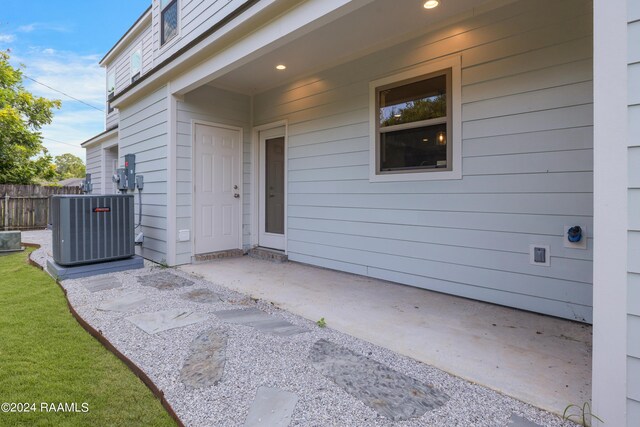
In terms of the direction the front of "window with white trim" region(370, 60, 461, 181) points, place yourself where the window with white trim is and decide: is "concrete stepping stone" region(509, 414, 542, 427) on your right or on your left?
on your left

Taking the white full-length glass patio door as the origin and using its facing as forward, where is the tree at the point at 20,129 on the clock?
The tree is roughly at 3 o'clock from the white full-length glass patio door.

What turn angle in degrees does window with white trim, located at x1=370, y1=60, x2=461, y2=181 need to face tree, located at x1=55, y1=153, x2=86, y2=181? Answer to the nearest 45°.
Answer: approximately 90° to its right

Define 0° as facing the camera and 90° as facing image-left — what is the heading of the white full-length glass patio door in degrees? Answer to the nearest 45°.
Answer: approximately 45°

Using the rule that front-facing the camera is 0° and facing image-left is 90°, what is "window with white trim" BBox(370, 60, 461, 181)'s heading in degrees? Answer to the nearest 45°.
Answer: approximately 45°

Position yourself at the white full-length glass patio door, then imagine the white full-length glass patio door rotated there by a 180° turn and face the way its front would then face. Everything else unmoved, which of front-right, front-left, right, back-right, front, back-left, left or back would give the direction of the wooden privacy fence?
left

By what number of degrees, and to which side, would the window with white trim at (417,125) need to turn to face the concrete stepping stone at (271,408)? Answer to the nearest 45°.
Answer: approximately 45° to its left
